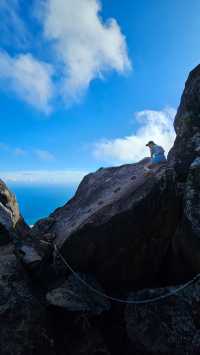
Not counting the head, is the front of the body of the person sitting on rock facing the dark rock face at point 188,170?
no

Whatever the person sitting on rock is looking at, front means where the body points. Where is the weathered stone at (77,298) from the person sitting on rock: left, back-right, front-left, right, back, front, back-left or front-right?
front-left

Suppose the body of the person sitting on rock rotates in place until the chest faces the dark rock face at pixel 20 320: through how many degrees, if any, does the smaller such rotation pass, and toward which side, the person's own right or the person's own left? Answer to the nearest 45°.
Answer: approximately 45° to the person's own left

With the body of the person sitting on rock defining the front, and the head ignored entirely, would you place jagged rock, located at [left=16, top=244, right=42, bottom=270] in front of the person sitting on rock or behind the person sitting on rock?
in front

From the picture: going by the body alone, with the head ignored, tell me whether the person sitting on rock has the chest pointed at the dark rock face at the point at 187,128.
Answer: no

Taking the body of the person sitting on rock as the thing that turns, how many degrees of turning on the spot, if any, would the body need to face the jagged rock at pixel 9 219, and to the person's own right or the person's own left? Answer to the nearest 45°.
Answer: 0° — they already face it

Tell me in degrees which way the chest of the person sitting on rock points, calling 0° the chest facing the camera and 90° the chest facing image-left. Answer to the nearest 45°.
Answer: approximately 90°
